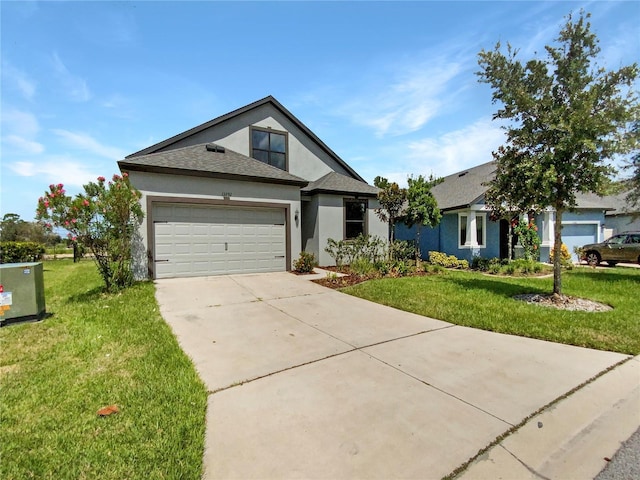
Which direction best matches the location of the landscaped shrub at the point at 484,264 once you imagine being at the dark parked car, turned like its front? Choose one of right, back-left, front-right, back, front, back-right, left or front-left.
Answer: front-left

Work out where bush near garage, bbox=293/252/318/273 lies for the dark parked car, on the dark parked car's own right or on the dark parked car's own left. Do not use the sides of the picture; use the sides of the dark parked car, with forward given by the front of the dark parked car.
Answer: on the dark parked car's own left

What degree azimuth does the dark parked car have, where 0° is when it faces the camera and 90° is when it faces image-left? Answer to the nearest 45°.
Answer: approximately 90°

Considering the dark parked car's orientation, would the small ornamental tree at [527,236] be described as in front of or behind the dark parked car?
in front
